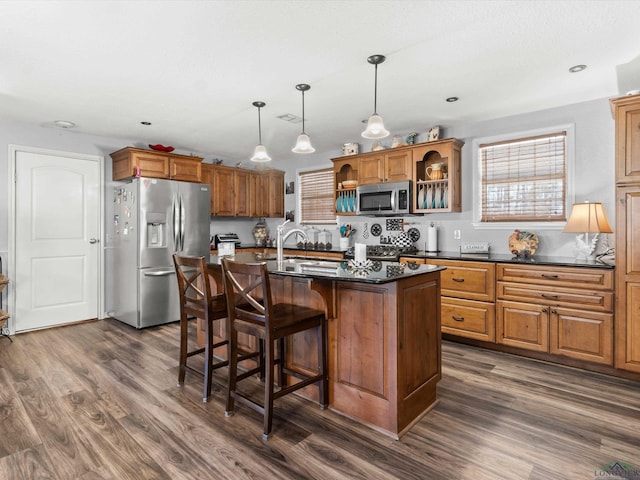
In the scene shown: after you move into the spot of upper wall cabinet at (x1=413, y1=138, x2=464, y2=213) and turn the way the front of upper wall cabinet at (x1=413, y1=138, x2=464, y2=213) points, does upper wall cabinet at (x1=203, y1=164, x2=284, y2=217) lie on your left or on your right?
on your right

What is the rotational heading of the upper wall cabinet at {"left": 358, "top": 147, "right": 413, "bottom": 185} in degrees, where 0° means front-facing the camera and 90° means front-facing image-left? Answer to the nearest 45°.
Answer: approximately 45°

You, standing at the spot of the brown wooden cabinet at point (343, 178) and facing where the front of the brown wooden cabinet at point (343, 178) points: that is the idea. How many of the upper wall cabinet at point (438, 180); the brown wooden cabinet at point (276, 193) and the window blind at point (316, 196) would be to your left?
1

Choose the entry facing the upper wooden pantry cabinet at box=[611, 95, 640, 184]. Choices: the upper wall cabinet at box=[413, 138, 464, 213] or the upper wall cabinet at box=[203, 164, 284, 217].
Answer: the upper wall cabinet at box=[203, 164, 284, 217]

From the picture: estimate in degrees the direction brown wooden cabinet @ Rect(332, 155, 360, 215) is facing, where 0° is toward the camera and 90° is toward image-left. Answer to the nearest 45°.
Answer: approximately 45°

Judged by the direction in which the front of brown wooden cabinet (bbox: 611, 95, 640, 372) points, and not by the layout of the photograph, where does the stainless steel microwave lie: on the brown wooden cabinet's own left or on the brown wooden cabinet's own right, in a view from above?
on the brown wooden cabinet's own right

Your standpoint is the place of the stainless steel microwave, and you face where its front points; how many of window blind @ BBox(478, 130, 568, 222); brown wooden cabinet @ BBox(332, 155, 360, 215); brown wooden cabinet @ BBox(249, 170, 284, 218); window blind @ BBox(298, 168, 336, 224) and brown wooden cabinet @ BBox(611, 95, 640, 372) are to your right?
3

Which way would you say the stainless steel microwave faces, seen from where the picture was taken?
facing the viewer and to the left of the viewer

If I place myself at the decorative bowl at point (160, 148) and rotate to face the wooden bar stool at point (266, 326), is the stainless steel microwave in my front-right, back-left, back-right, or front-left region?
front-left

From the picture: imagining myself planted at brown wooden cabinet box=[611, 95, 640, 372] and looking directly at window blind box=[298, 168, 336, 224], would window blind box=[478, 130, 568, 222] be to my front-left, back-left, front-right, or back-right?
front-right

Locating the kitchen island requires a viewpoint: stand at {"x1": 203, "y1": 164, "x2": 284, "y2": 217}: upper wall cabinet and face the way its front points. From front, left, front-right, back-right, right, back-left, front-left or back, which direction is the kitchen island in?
front-right

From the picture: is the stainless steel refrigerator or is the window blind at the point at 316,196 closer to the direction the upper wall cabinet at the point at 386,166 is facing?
the stainless steel refrigerator

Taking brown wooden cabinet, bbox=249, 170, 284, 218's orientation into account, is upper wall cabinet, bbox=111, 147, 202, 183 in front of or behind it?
in front

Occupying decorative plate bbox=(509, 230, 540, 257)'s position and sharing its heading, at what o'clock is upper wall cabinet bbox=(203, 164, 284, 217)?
The upper wall cabinet is roughly at 3 o'clock from the decorative plate.

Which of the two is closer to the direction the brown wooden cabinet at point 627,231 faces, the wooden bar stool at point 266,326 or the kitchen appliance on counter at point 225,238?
the wooden bar stool
